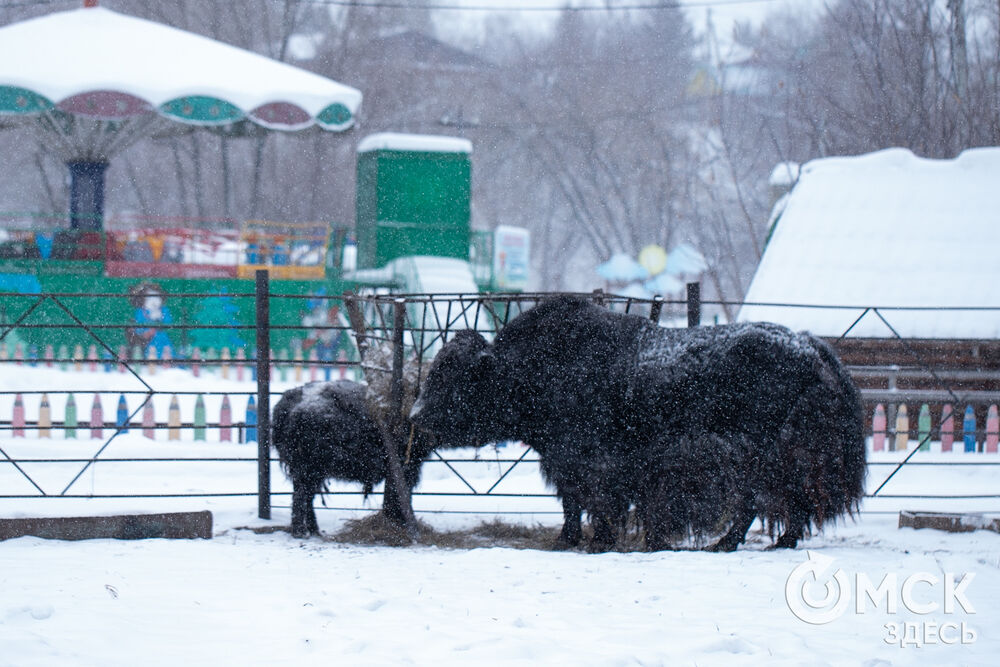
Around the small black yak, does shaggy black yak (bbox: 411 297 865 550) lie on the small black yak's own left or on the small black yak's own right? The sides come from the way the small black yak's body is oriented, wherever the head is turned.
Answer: on the small black yak's own right

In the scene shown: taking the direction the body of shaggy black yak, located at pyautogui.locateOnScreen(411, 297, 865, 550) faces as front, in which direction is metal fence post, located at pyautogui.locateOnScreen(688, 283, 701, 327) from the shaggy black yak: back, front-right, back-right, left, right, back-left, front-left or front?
right

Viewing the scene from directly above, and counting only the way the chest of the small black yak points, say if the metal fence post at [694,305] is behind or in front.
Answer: in front

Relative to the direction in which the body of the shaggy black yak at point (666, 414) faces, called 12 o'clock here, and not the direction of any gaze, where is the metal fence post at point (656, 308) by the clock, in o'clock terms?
The metal fence post is roughly at 3 o'clock from the shaggy black yak.

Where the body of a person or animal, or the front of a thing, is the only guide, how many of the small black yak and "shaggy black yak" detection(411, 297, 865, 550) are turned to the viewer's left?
1

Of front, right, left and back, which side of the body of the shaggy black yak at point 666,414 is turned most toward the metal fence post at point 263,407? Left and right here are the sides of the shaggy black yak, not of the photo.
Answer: front

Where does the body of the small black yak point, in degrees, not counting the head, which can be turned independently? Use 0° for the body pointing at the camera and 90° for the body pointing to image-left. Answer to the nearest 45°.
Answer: approximately 225°

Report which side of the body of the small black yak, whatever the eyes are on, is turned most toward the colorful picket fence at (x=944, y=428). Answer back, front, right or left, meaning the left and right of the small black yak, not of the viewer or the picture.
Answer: front

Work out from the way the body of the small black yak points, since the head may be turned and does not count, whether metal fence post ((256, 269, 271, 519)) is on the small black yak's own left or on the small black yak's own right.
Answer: on the small black yak's own left

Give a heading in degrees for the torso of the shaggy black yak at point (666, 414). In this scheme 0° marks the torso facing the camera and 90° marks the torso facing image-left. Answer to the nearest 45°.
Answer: approximately 90°

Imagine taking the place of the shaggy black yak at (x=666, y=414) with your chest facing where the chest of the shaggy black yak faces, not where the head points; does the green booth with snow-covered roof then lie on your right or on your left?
on your right
